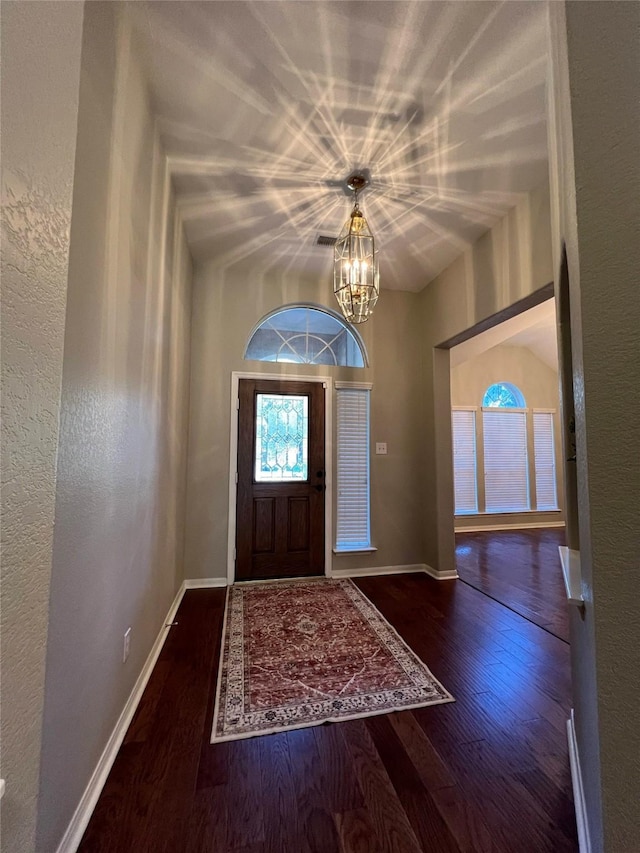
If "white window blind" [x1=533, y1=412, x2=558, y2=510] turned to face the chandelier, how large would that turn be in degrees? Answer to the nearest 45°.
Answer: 0° — it already faces it

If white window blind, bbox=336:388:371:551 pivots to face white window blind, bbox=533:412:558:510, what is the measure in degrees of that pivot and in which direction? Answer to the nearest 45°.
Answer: approximately 135° to its left

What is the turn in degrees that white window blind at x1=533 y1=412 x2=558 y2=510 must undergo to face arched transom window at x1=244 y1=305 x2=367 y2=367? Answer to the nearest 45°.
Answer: approximately 45° to its right

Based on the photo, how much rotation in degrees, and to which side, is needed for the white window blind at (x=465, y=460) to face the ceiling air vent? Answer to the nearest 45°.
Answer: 0° — it already faces it

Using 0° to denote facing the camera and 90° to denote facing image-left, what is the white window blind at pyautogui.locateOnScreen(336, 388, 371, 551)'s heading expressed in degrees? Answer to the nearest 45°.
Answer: approximately 0°

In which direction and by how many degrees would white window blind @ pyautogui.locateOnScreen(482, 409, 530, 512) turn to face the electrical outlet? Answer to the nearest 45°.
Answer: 0° — it already faces it

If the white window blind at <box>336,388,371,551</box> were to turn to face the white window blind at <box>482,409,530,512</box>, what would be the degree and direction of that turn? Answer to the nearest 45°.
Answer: approximately 135° to its left

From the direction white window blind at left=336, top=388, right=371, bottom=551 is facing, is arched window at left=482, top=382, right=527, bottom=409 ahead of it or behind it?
behind
